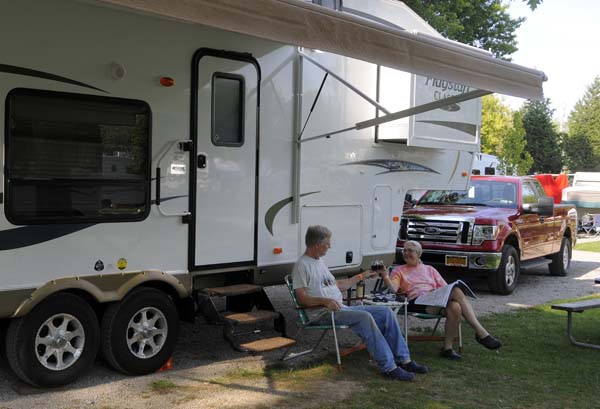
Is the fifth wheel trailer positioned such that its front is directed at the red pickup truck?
yes

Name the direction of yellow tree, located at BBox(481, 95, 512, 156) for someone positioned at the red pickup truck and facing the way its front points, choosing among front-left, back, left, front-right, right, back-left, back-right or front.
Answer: back-right

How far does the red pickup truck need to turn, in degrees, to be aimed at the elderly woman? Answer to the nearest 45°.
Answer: approximately 45° to its left

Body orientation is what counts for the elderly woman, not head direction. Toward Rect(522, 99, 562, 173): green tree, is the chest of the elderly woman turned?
no

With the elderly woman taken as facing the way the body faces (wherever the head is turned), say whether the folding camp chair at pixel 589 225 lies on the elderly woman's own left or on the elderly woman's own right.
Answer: on the elderly woman's own left

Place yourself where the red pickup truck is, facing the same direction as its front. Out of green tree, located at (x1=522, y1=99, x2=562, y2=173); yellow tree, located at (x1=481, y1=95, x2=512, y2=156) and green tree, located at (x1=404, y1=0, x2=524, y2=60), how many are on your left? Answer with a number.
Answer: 0

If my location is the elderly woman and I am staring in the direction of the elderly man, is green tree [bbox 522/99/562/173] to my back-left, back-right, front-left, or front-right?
back-right

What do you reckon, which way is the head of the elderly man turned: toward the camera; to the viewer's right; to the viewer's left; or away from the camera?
to the viewer's right

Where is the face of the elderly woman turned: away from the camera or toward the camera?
toward the camera

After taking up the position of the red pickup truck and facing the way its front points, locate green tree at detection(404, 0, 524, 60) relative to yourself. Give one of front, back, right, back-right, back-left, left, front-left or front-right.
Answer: back-right

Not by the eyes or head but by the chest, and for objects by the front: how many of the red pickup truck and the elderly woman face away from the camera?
0

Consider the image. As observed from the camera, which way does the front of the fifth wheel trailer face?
facing away from the viewer and to the right of the viewer

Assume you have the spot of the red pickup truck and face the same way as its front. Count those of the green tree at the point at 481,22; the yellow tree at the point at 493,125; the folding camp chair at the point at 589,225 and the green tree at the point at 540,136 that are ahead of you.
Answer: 0

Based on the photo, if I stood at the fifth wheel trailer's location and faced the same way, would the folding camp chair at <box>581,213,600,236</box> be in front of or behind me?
in front

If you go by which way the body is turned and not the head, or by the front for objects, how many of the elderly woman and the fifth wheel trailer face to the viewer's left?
0

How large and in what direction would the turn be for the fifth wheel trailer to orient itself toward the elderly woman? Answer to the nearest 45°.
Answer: approximately 45° to its right
